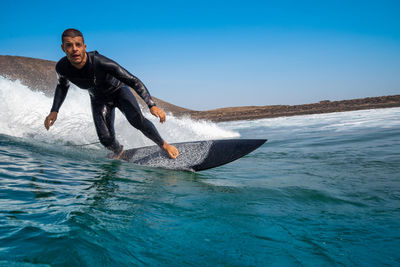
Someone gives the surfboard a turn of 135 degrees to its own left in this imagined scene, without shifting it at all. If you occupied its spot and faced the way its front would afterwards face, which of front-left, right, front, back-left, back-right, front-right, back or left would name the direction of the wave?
front

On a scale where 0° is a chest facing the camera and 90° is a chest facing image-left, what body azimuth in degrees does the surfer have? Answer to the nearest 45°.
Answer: approximately 0°

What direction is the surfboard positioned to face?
to the viewer's right

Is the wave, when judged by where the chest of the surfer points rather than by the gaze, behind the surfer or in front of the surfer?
behind
